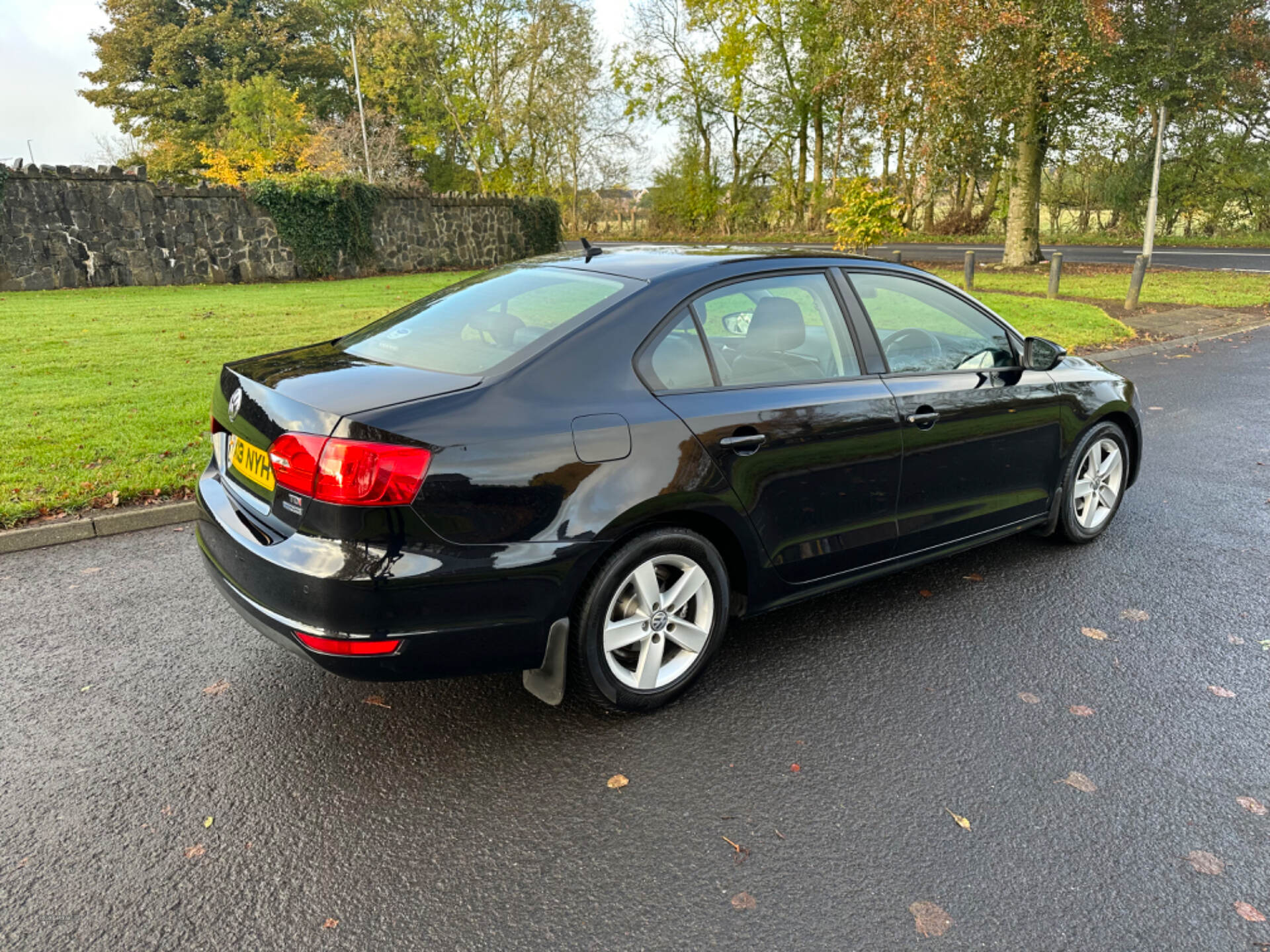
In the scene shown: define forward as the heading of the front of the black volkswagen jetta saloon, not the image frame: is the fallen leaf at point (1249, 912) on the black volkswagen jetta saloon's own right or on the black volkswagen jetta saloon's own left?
on the black volkswagen jetta saloon's own right

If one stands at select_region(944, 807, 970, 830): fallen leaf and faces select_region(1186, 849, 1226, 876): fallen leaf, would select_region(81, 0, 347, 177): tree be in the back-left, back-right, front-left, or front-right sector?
back-left

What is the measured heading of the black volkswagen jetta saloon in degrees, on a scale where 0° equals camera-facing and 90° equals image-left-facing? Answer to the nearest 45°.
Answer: approximately 225°

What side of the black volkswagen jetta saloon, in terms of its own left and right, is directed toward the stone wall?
left

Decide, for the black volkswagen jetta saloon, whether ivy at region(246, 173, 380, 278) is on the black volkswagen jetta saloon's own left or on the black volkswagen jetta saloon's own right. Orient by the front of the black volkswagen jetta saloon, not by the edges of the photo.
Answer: on the black volkswagen jetta saloon's own left

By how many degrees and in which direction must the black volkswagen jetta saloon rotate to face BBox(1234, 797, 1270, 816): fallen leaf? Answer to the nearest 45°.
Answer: approximately 45° to its right

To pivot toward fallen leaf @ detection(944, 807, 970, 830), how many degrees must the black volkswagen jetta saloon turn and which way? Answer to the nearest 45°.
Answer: approximately 90° to its right

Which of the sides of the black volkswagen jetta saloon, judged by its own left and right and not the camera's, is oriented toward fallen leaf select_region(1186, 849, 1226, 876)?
right

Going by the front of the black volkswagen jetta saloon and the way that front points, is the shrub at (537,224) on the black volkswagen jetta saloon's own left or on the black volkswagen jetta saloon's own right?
on the black volkswagen jetta saloon's own left
